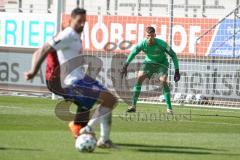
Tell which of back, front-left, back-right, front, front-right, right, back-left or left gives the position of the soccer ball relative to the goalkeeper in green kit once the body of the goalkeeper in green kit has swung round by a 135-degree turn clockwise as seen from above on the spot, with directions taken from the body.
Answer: back-left

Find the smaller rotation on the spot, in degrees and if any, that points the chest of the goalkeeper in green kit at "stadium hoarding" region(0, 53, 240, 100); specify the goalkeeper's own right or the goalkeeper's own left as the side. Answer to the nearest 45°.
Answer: approximately 180°

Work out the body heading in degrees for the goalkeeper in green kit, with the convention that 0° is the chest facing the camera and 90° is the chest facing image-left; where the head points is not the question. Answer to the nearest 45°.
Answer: approximately 0°
